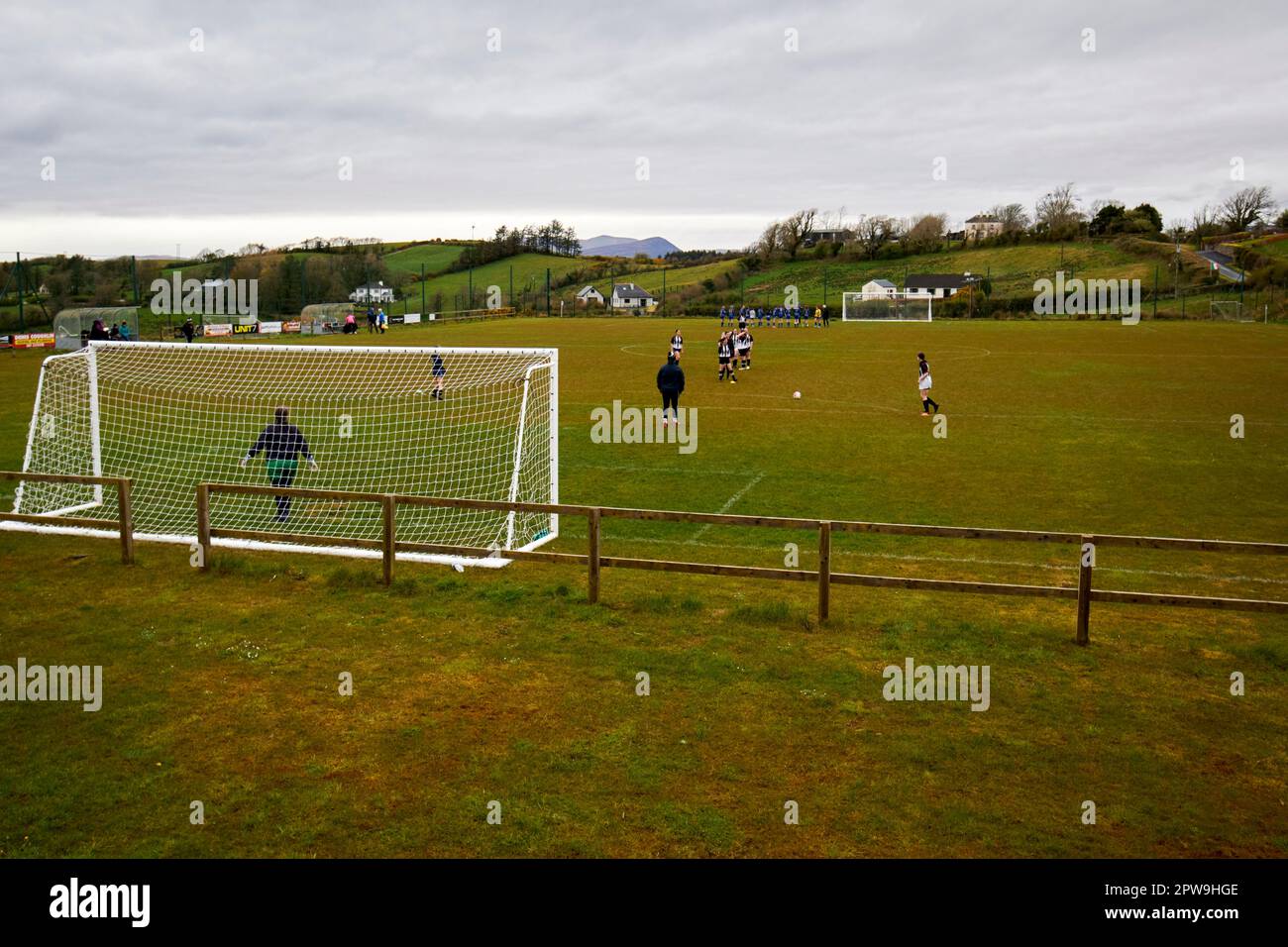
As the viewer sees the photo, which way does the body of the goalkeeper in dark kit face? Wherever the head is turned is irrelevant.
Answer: away from the camera

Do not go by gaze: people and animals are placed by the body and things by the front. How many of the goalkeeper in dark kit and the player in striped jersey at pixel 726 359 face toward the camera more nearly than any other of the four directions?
1

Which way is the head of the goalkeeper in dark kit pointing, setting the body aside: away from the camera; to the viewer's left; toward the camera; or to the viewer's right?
away from the camera

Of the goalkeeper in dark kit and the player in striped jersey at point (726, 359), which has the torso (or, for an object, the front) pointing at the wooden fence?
the player in striped jersey

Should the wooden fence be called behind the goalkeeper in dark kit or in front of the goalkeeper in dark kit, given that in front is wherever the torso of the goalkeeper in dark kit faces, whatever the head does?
behind

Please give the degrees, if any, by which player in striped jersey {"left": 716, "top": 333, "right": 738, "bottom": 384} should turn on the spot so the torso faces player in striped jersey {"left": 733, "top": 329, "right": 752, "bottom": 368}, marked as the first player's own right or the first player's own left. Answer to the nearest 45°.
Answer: approximately 180°

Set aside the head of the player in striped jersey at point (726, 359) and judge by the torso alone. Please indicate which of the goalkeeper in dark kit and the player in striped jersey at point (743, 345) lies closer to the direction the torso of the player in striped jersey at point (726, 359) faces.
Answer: the goalkeeper in dark kit

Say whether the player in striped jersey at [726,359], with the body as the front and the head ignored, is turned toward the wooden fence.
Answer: yes
